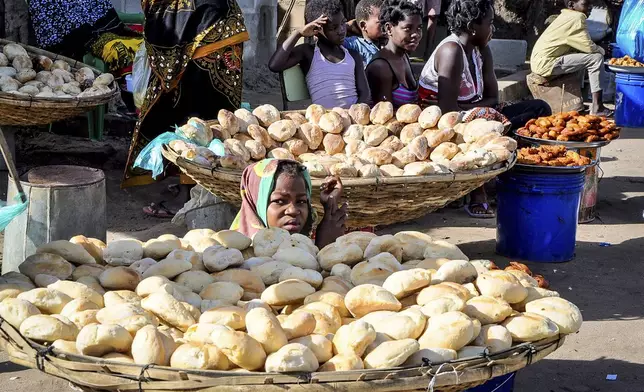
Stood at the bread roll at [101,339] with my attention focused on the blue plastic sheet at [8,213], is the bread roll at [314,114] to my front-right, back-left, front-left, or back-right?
front-right

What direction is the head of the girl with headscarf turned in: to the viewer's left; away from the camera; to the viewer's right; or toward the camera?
toward the camera
